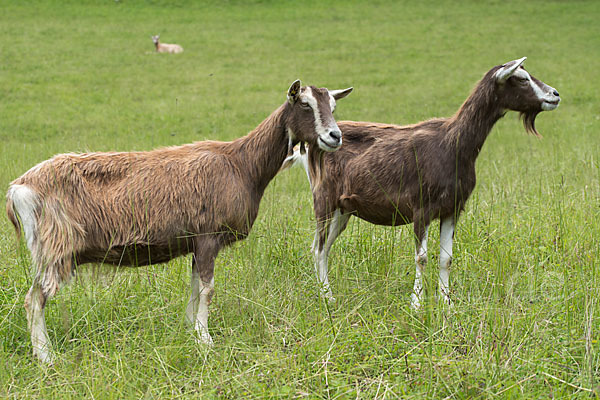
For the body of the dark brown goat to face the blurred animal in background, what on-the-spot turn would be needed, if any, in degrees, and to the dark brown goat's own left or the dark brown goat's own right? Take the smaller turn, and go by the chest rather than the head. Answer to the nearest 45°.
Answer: approximately 135° to the dark brown goat's own left

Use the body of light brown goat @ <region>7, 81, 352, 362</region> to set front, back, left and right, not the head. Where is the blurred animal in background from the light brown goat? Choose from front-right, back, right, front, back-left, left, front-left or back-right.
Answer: left

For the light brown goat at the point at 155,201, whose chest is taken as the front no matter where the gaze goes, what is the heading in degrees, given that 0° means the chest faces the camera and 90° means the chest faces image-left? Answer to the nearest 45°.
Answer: approximately 270°

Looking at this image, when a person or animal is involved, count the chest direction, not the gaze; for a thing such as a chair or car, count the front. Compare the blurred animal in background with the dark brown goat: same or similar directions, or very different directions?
very different directions

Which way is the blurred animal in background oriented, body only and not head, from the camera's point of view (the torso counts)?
to the viewer's left

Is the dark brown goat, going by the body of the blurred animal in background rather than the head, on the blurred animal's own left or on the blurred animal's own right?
on the blurred animal's own left

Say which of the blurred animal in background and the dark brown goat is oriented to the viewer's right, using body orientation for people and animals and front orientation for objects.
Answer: the dark brown goat

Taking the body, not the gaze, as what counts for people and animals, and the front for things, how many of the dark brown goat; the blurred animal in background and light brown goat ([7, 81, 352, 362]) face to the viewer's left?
1

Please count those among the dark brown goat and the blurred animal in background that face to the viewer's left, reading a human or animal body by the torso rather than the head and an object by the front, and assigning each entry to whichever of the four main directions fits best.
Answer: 1

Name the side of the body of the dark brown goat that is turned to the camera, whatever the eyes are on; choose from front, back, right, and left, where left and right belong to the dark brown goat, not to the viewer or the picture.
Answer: right

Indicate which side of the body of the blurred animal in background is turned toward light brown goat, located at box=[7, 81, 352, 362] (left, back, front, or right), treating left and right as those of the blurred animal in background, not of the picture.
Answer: left

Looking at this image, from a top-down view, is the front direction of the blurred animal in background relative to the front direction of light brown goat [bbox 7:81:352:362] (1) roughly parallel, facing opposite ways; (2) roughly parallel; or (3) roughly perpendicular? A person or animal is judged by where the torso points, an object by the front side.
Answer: roughly parallel, facing opposite ways

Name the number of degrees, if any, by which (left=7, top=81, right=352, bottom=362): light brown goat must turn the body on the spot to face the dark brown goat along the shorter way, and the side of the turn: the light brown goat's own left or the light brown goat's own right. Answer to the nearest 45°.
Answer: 0° — it already faces it

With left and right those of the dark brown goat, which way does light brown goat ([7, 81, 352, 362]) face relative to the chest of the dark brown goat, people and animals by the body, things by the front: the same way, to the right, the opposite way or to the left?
the same way
